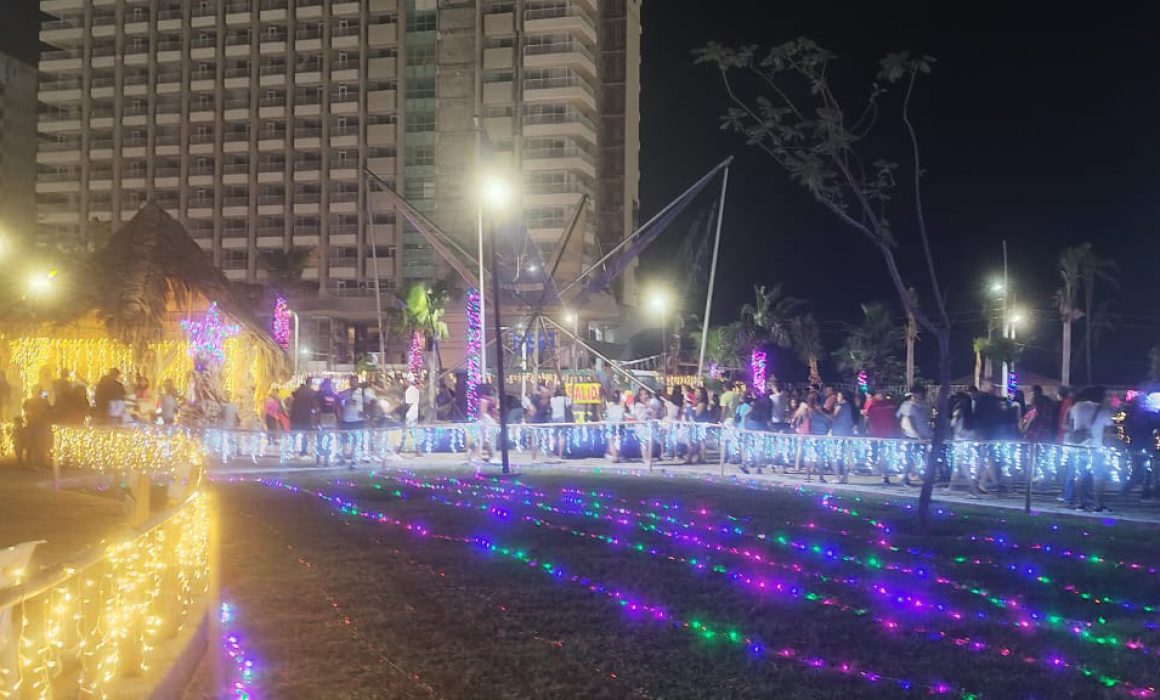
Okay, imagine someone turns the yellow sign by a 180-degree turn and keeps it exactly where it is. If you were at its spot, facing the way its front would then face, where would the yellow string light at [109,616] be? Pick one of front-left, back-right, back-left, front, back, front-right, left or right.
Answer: back

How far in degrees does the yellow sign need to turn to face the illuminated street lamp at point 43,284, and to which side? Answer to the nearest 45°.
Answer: approximately 45° to its right

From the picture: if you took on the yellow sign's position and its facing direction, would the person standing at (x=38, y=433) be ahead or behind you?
ahead

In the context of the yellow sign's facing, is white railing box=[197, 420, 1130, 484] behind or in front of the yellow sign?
in front

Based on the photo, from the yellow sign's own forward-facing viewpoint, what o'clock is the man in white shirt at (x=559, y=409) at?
The man in white shirt is roughly at 12 o'clock from the yellow sign.

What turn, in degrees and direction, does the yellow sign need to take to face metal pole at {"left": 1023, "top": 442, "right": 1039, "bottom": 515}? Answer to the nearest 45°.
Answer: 0° — it already faces it

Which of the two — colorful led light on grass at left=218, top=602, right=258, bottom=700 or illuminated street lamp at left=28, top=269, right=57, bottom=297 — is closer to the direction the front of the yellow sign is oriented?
the colorful led light on grass

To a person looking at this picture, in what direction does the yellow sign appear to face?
facing the viewer

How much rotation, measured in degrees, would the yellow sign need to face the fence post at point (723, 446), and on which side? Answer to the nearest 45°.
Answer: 0° — it already faces it
